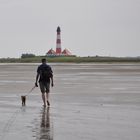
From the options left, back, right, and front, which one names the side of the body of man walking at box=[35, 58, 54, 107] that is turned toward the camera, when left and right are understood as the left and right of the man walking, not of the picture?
back
